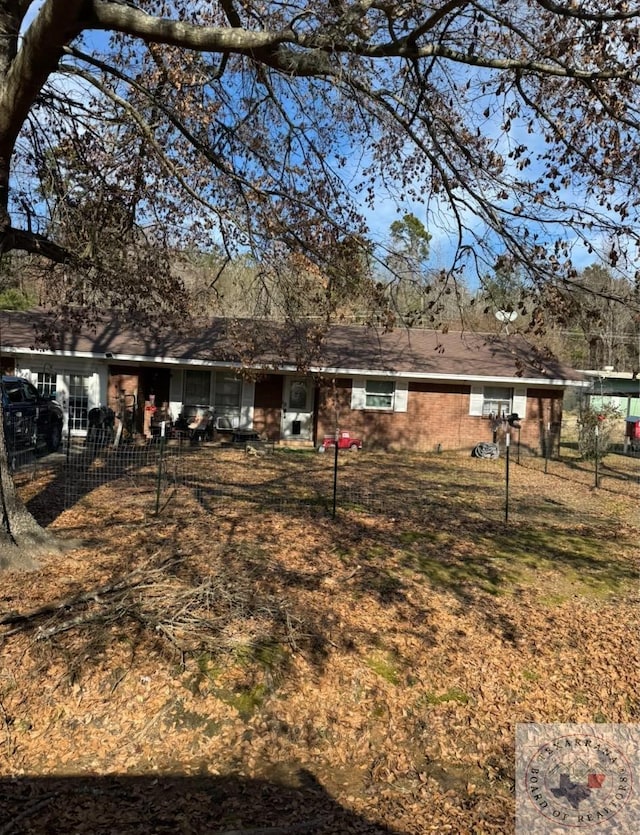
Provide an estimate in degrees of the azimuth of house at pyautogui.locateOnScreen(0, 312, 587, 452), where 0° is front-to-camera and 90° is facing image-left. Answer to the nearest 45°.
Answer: approximately 0°

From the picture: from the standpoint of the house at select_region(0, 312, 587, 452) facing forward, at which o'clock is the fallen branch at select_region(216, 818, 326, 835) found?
The fallen branch is roughly at 12 o'clock from the house.

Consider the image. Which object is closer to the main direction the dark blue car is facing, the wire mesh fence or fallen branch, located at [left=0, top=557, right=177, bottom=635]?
the wire mesh fence

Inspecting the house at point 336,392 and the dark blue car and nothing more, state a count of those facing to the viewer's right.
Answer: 1

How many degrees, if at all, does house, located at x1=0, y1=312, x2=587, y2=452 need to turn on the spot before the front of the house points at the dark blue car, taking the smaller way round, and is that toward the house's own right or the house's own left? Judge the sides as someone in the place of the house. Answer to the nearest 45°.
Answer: approximately 45° to the house's own right

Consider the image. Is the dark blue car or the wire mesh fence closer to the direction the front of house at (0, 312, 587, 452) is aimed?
the wire mesh fence

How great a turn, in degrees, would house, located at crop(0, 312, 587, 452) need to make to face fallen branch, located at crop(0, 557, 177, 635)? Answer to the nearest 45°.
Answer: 0° — it already faces it

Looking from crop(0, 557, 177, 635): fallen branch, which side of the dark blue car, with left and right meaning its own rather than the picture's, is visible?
right

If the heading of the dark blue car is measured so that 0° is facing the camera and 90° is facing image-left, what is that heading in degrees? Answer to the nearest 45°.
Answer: approximately 270°

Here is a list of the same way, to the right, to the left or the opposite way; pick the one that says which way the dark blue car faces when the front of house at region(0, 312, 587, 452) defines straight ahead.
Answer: to the left
